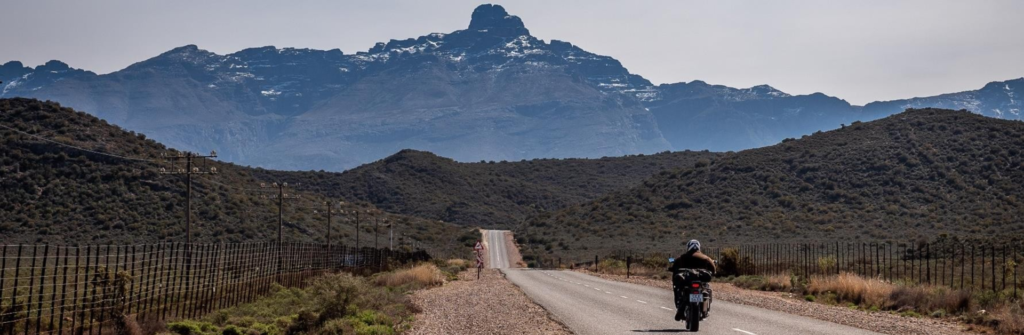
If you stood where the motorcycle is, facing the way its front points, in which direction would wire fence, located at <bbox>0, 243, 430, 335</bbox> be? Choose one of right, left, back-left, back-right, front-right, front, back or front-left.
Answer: left

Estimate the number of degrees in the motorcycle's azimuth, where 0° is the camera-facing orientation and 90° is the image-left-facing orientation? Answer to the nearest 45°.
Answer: approximately 180°

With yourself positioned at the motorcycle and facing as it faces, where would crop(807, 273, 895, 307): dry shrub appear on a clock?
The dry shrub is roughly at 1 o'clock from the motorcycle.

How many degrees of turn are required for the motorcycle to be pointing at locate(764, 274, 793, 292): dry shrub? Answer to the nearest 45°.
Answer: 0° — it already faces it

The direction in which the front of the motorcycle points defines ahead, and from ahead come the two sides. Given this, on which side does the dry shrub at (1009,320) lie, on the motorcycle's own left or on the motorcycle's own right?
on the motorcycle's own right
